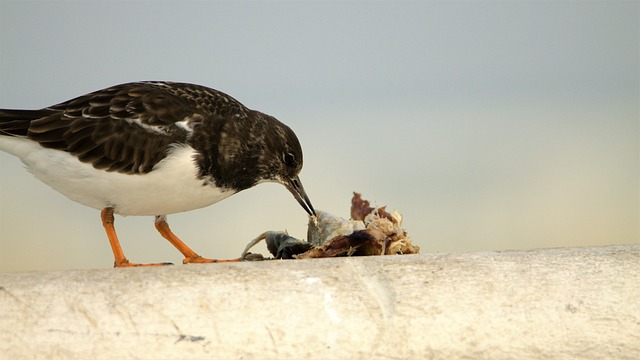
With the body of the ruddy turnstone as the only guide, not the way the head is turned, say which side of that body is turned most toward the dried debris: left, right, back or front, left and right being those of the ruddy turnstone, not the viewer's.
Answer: front

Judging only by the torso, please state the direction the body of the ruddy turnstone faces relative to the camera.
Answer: to the viewer's right
